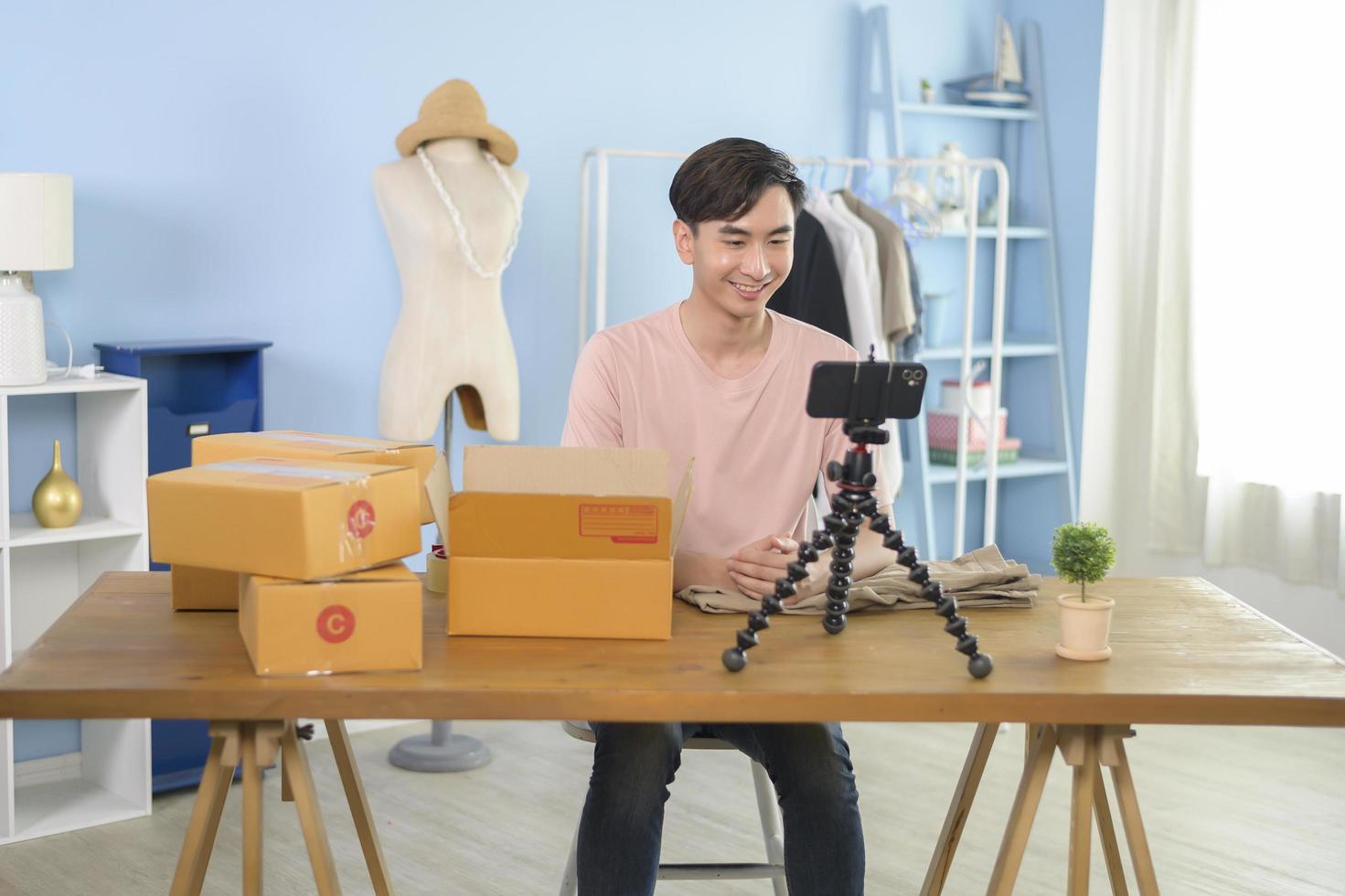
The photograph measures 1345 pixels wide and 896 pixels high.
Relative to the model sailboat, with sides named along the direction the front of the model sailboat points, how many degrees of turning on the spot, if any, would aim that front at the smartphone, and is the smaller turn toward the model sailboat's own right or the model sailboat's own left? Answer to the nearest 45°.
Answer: approximately 90° to the model sailboat's own left

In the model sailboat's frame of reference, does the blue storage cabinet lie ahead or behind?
ahead

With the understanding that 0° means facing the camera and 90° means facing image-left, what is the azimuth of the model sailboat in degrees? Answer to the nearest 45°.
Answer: approximately 90°

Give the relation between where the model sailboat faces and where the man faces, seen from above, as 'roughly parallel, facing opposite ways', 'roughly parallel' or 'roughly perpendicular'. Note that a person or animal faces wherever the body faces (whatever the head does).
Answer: roughly perpendicular

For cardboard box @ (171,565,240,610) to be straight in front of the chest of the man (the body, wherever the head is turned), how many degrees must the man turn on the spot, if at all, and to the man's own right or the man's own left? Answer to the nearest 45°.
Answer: approximately 45° to the man's own right

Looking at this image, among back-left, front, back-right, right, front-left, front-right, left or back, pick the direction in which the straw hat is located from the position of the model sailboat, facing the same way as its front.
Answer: front-left

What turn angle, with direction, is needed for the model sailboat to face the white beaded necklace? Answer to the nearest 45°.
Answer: approximately 45° to its left

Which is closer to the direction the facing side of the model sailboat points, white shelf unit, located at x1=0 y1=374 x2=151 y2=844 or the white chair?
the white shelf unit

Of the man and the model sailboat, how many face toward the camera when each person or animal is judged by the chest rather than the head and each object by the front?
1

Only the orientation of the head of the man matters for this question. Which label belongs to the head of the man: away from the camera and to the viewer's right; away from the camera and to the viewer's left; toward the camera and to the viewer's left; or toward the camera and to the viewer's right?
toward the camera and to the viewer's right

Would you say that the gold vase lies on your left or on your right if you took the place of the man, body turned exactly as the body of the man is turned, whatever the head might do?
on your right

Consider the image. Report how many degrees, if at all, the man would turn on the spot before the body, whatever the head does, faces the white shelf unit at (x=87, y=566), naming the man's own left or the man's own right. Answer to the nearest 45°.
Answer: approximately 135° to the man's own right

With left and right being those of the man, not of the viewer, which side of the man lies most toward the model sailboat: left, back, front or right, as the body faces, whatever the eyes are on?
back

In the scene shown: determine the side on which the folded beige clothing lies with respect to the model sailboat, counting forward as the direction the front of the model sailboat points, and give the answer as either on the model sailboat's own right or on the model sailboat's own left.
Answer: on the model sailboat's own left

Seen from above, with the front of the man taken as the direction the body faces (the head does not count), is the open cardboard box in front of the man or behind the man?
in front
